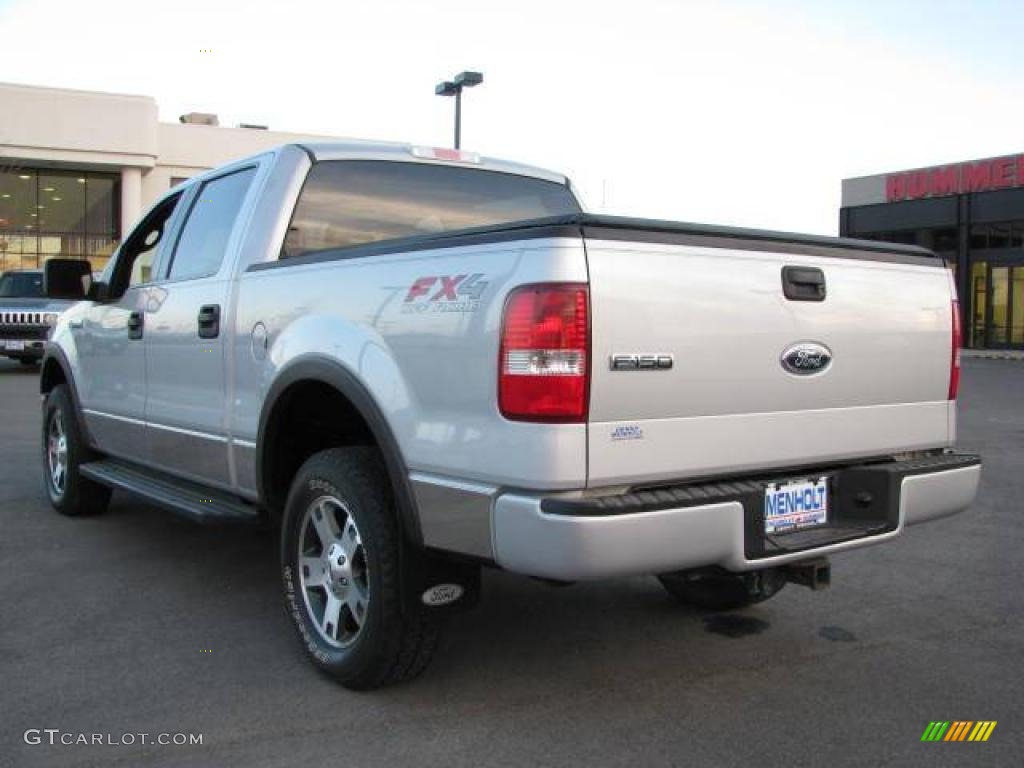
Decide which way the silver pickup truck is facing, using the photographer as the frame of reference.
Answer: facing away from the viewer and to the left of the viewer

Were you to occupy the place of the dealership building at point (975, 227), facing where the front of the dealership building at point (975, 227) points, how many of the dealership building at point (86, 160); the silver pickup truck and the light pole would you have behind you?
0

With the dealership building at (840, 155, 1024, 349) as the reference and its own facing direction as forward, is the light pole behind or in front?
in front

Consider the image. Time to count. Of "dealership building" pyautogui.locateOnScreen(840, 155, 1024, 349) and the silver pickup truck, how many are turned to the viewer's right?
0

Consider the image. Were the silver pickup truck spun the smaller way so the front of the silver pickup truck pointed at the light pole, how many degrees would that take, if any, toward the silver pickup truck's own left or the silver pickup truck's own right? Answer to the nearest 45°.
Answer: approximately 45° to the silver pickup truck's own right

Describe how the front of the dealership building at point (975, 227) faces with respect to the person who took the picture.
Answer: facing the viewer and to the left of the viewer

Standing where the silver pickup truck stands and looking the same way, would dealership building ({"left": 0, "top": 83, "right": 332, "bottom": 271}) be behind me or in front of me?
in front

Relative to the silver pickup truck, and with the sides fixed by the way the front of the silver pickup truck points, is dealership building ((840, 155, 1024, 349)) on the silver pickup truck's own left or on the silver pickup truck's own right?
on the silver pickup truck's own right
